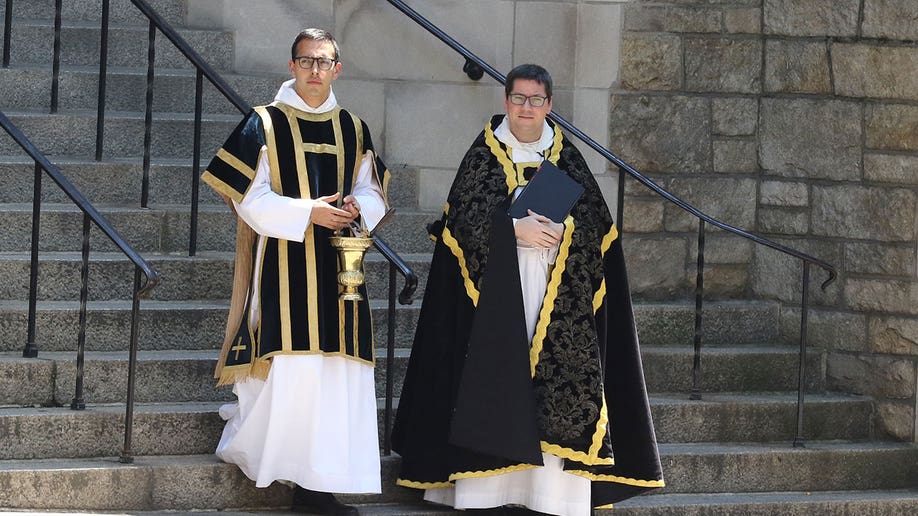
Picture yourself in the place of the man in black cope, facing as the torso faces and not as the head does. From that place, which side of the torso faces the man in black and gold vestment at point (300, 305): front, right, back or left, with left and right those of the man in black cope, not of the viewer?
right

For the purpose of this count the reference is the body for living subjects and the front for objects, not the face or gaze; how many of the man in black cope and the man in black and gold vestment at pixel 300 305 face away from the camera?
0

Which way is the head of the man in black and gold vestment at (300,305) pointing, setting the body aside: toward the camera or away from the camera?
toward the camera

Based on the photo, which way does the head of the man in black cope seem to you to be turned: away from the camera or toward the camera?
toward the camera

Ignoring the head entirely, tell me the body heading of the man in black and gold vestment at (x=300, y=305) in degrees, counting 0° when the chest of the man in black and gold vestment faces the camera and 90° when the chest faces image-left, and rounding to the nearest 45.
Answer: approximately 315°

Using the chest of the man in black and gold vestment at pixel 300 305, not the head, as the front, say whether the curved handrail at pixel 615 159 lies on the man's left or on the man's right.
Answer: on the man's left

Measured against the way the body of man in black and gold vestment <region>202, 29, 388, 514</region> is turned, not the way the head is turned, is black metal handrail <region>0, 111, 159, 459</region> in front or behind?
behind

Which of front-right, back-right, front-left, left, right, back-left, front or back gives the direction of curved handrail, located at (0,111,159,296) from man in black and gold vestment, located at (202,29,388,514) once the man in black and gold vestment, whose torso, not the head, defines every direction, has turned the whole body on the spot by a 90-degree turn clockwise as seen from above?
front-right

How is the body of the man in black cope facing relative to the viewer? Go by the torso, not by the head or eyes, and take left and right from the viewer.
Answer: facing the viewer

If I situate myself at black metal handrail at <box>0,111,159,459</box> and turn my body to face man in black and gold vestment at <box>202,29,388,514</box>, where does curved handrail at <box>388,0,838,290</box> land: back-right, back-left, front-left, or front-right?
front-left

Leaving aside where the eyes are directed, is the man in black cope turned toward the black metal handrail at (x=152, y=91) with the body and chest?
no
